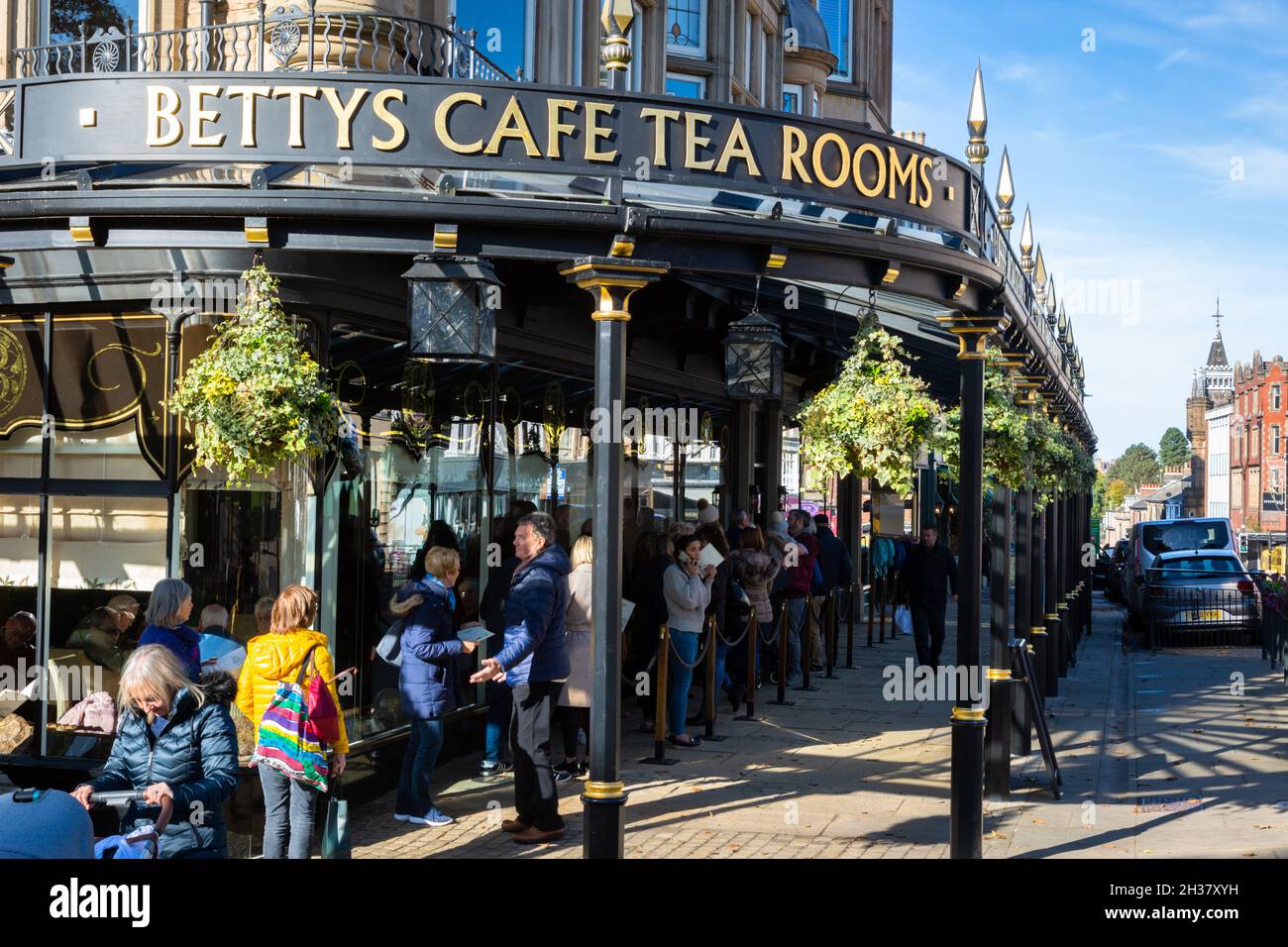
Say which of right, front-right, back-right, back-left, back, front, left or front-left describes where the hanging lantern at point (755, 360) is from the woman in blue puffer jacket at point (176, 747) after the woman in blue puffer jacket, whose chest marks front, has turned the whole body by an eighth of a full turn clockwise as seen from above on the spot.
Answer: back-right

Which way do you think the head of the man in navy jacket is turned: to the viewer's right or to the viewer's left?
to the viewer's left

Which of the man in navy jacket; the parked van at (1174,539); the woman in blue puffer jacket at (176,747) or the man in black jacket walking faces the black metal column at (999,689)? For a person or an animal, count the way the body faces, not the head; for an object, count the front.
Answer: the man in black jacket walking

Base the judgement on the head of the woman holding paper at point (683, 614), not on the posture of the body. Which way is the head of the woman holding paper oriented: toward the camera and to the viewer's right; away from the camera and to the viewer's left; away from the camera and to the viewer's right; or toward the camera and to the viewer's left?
toward the camera and to the viewer's right

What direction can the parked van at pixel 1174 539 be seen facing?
away from the camera

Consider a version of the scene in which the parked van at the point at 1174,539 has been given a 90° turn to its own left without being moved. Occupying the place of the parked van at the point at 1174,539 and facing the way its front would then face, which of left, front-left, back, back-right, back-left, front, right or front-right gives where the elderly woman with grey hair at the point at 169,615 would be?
left

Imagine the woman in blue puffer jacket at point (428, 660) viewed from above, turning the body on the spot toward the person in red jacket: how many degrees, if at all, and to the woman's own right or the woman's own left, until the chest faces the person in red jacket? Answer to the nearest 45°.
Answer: approximately 45° to the woman's own left

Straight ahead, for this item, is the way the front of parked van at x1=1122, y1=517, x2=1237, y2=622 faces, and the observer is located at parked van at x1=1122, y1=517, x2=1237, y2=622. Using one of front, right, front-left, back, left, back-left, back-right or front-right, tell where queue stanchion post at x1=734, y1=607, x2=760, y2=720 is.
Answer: back

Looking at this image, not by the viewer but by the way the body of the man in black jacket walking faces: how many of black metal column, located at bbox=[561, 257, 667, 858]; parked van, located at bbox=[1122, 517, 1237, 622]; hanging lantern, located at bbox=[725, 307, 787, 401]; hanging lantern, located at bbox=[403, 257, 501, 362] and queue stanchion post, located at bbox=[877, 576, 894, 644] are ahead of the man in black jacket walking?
3

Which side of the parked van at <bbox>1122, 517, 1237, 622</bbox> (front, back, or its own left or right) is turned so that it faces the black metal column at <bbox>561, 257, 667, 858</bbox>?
back

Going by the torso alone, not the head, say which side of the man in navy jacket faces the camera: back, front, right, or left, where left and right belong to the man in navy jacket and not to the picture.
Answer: left

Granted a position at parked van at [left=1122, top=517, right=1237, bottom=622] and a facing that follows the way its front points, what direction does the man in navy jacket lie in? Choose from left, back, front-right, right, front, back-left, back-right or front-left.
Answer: back

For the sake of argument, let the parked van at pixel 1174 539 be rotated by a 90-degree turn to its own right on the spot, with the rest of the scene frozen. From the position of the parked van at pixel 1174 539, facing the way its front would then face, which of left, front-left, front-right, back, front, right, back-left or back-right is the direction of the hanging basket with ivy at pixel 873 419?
right
